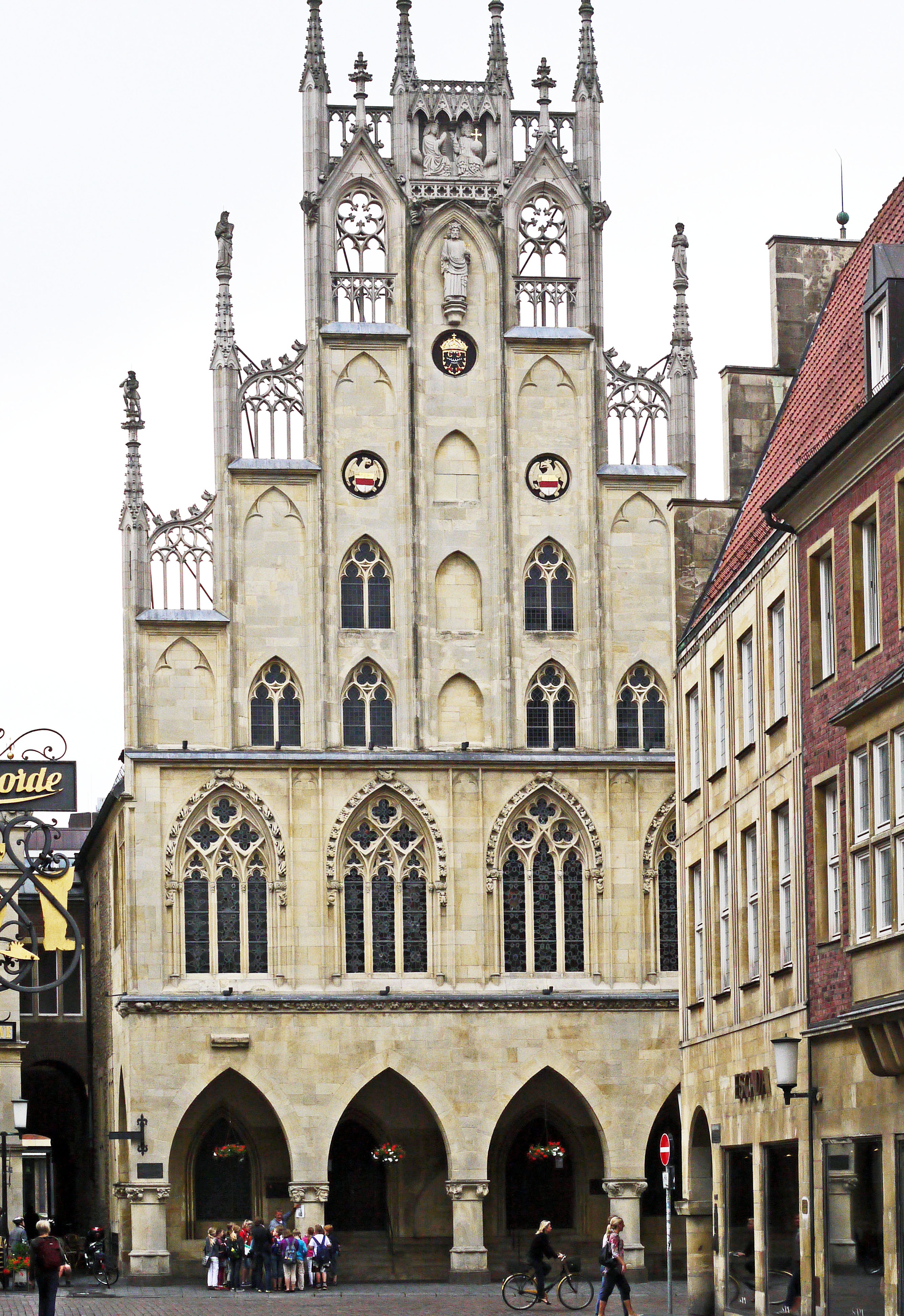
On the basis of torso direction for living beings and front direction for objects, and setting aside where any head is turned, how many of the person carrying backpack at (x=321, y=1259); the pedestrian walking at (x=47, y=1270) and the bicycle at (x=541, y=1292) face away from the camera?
2

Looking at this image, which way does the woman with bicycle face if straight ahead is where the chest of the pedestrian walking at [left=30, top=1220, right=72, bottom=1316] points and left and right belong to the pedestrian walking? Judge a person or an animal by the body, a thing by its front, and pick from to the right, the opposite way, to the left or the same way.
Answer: to the right

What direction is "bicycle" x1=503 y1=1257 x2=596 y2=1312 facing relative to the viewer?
to the viewer's right

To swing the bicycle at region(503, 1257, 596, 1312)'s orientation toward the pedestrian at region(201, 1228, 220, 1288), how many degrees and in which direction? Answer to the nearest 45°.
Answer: approximately 135° to its left

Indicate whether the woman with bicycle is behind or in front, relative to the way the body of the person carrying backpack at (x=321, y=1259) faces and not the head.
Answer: behind

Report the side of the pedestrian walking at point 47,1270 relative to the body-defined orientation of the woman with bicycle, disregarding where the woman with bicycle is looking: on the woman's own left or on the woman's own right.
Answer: on the woman's own right

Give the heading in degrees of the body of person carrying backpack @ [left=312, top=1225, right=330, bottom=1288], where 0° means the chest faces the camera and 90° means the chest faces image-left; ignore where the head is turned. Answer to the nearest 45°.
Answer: approximately 180°

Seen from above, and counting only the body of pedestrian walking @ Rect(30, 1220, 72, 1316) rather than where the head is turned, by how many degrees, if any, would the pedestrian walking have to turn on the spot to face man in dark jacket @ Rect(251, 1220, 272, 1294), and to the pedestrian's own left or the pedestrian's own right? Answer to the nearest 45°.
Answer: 0° — they already face them

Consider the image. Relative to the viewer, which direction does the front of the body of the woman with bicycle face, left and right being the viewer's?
facing to the right of the viewer

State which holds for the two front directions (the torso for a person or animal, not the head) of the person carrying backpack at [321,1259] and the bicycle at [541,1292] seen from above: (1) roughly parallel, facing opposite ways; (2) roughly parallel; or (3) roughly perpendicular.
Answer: roughly perpendicular
